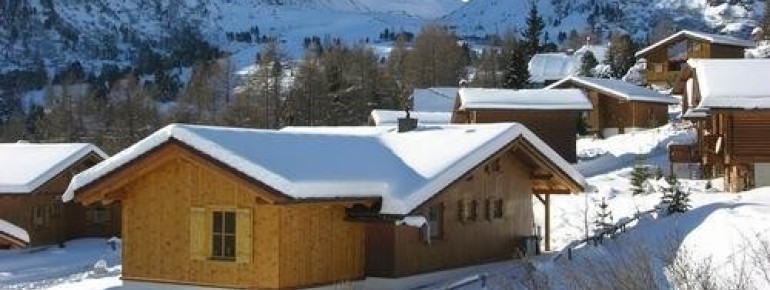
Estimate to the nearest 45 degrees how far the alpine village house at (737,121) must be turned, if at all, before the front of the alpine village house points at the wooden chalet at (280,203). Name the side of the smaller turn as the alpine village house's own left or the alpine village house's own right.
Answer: approximately 45° to the alpine village house's own left

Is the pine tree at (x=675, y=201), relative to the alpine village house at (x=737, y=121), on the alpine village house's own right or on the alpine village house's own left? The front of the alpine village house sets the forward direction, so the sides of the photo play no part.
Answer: on the alpine village house's own left

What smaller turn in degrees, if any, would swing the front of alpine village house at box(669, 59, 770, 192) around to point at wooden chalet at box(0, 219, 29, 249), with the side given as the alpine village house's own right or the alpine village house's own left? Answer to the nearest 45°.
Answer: approximately 45° to the alpine village house's own left

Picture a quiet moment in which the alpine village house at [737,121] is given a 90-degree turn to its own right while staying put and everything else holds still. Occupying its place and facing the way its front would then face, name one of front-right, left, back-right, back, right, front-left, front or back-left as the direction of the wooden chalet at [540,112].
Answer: front-left

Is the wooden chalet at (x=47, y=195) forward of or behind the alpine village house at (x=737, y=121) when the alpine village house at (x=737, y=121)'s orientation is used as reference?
forward

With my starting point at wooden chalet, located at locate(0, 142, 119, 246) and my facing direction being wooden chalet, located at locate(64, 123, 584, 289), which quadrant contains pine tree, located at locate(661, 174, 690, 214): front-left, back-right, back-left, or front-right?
front-left

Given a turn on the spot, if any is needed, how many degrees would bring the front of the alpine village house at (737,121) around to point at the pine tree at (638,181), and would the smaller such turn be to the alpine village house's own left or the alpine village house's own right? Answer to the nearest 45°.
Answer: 0° — it already faces it

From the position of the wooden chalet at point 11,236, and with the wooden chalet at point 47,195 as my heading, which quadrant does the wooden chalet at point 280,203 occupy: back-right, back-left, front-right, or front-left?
front-right

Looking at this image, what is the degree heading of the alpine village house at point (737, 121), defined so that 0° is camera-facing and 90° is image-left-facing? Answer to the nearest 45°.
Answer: approximately 90°
